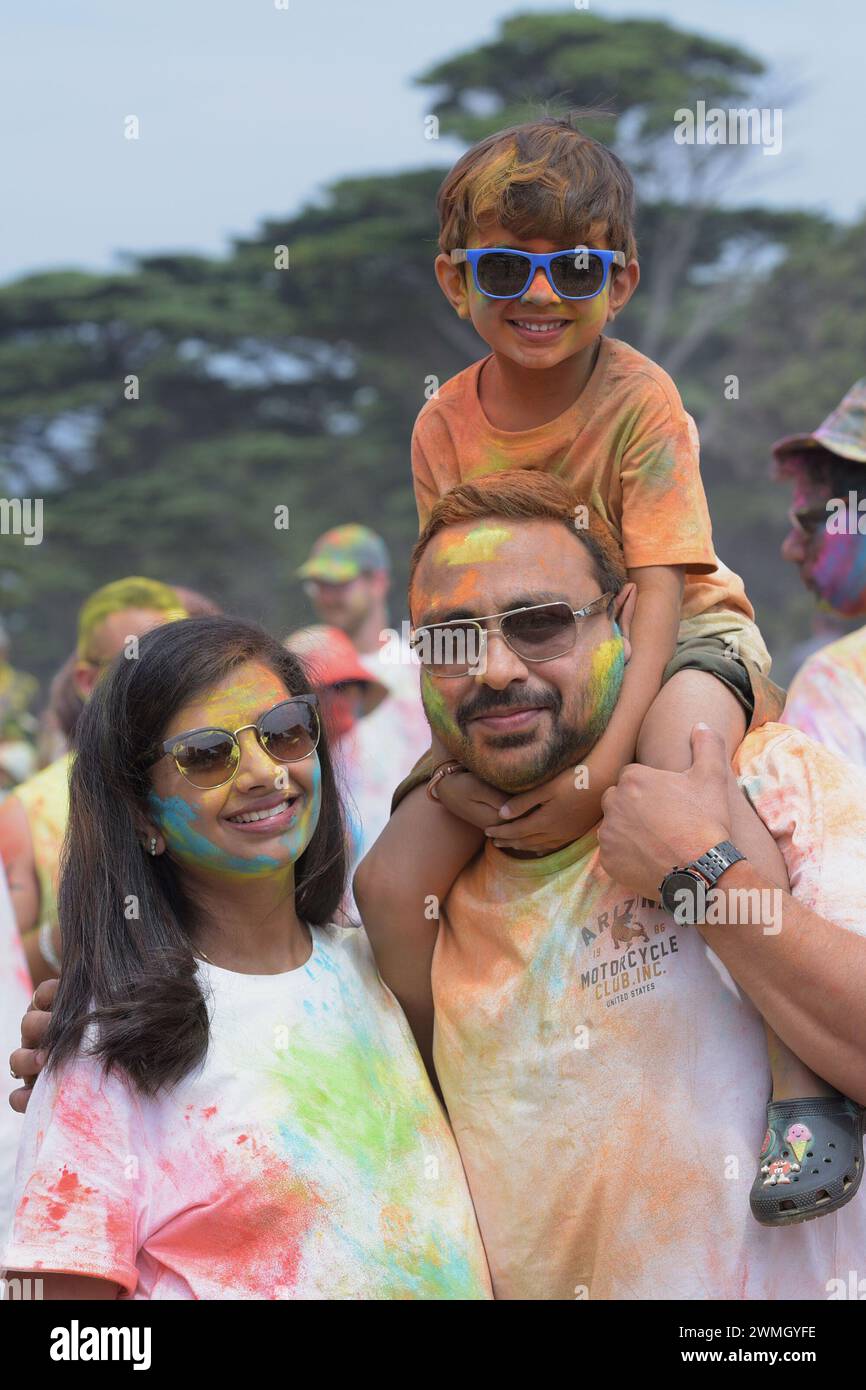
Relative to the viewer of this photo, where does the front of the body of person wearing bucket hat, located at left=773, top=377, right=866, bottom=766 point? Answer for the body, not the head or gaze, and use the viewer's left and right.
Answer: facing to the left of the viewer

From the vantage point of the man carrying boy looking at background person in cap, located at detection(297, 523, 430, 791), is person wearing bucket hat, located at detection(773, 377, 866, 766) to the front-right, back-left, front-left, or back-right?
front-right

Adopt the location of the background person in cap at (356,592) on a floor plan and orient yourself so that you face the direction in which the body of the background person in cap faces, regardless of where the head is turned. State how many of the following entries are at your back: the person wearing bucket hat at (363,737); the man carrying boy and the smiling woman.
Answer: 0

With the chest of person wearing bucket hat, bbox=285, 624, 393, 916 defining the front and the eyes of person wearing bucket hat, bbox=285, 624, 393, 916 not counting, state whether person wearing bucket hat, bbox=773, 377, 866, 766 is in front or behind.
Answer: in front

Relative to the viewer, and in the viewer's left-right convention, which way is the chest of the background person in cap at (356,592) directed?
facing the viewer and to the left of the viewer

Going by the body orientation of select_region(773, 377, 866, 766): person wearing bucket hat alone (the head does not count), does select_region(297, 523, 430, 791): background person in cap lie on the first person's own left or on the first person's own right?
on the first person's own right

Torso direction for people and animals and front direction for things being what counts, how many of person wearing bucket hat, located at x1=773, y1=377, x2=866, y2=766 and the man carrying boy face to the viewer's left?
1

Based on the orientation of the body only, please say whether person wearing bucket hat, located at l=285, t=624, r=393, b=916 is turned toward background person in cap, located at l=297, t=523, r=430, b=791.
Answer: no

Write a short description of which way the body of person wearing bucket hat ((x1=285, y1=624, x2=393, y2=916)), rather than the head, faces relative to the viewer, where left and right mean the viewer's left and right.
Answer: facing the viewer and to the right of the viewer

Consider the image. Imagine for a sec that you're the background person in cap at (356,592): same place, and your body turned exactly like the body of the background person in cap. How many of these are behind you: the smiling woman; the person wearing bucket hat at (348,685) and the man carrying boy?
0

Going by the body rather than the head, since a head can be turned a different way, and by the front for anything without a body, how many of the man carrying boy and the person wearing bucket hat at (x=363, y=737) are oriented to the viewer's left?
0

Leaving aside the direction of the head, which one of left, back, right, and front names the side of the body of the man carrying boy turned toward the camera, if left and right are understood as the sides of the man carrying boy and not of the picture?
front
